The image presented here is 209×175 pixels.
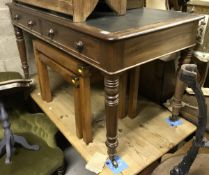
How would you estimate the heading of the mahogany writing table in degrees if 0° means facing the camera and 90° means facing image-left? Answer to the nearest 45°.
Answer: approximately 45°
